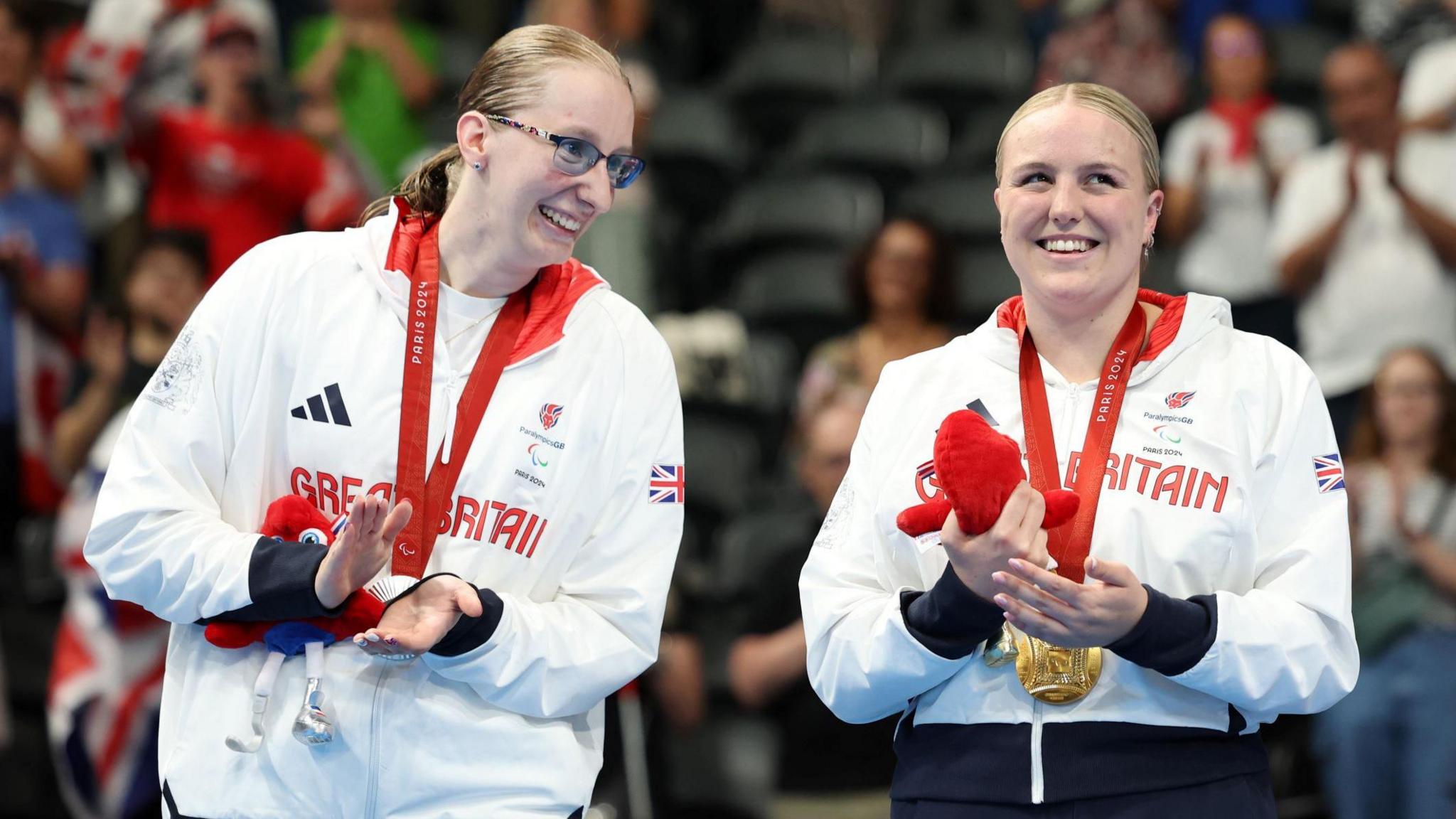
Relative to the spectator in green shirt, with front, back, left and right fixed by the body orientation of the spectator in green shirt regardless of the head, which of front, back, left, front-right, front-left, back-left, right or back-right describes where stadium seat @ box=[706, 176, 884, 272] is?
left

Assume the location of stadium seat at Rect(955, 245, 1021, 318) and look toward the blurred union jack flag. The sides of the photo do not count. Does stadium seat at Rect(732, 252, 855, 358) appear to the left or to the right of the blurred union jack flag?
right

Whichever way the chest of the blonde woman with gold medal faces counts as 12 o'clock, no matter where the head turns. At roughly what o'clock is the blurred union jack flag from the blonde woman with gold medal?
The blurred union jack flag is roughly at 4 o'clock from the blonde woman with gold medal.

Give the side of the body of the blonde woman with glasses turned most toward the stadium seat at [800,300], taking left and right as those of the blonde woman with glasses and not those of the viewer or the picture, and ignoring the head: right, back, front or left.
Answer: back

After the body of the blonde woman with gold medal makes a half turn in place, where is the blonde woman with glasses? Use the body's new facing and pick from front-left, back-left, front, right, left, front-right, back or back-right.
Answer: left

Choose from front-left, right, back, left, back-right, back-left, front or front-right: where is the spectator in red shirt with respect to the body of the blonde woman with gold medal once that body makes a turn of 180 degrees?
front-left

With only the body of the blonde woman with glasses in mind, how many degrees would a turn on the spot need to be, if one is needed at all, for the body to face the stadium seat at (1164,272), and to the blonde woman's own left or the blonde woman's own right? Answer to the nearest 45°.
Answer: approximately 135° to the blonde woman's own left

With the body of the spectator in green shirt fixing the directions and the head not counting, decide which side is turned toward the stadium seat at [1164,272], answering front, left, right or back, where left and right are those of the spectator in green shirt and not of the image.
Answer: left

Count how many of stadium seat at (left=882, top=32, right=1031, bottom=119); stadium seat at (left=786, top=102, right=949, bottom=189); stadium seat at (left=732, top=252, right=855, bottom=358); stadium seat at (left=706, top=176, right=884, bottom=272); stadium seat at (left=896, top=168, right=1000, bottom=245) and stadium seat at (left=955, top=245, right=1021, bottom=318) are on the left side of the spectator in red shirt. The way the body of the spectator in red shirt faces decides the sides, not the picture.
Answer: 6

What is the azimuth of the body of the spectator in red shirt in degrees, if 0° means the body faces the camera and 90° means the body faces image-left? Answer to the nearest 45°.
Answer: approximately 0°

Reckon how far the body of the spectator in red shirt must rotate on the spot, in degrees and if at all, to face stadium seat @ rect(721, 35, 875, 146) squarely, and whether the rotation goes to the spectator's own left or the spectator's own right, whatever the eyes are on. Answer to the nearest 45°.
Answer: approximately 90° to the spectator's own left

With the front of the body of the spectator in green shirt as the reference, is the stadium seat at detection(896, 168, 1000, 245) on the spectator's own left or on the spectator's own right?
on the spectator's own left

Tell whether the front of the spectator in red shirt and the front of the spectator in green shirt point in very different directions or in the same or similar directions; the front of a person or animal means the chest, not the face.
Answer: same or similar directions

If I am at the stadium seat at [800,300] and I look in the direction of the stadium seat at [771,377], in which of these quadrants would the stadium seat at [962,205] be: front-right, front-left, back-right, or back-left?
back-left

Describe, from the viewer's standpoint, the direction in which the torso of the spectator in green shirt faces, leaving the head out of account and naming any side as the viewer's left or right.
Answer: facing the viewer

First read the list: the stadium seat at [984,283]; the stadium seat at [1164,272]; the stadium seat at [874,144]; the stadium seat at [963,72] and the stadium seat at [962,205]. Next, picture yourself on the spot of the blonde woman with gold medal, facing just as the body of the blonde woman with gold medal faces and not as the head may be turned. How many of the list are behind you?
5

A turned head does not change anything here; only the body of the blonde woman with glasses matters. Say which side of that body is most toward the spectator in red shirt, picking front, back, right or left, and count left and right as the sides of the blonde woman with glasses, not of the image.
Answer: back

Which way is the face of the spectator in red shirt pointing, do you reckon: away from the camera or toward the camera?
toward the camera

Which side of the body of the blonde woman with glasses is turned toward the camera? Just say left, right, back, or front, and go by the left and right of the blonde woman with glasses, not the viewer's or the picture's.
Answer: front

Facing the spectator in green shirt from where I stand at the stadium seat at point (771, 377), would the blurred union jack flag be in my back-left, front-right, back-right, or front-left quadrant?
front-left
